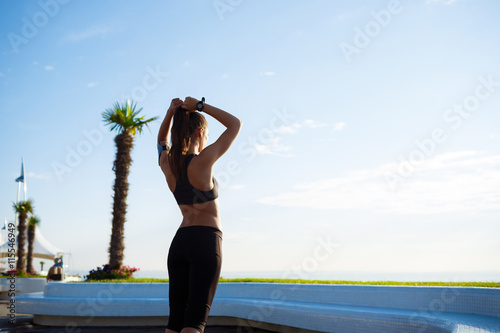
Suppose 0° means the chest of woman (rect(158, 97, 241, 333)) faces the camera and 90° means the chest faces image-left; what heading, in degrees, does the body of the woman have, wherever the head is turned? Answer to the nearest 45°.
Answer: approximately 225°

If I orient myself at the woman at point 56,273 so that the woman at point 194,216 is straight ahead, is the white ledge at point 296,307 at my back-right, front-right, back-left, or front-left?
front-left

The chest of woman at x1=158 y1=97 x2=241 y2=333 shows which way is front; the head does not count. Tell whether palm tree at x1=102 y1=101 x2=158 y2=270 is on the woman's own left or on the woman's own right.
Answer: on the woman's own left

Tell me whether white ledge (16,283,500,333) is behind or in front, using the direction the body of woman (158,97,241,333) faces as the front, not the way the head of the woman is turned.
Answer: in front

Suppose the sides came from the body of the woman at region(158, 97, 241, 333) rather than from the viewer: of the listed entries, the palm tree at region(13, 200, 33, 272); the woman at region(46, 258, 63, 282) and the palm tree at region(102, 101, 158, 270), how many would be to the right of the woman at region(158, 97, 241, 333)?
0

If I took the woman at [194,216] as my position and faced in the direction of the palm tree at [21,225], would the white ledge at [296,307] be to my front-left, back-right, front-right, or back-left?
front-right

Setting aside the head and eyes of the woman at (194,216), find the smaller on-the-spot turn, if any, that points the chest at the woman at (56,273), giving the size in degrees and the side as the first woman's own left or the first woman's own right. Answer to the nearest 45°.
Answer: approximately 45° to the first woman's own left

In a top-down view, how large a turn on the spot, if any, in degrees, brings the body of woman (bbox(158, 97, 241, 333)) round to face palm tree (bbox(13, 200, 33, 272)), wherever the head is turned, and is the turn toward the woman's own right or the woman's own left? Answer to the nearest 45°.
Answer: approximately 45° to the woman's own left
